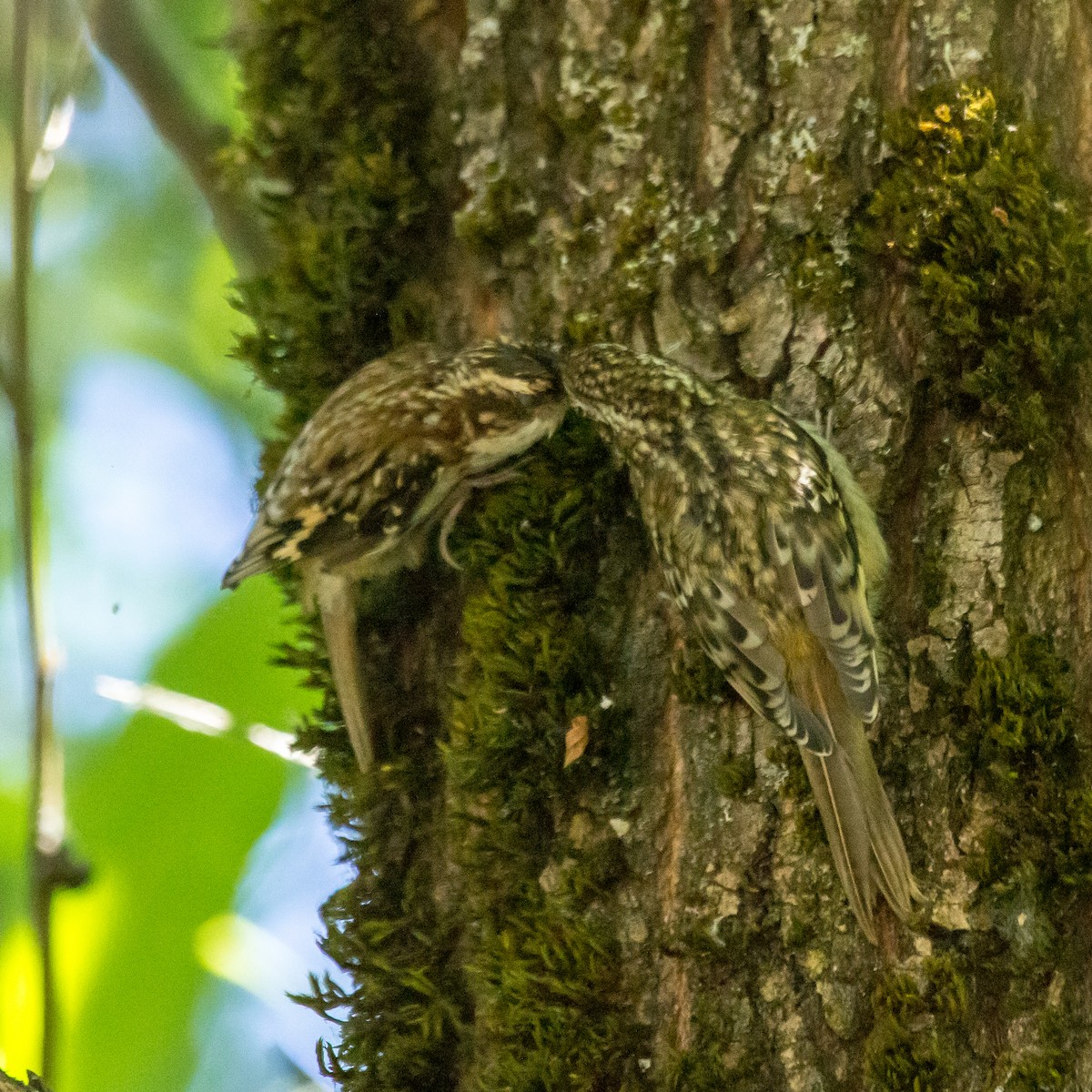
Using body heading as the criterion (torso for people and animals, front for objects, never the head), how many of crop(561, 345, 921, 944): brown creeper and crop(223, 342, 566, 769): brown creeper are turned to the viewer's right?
1

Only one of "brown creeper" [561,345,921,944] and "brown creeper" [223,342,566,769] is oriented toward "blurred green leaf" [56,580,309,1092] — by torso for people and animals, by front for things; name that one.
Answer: "brown creeper" [561,345,921,944]

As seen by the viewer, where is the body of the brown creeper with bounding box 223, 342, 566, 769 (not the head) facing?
to the viewer's right

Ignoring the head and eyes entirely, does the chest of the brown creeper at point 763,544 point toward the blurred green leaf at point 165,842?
yes

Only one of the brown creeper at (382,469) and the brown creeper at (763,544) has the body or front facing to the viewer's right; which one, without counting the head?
the brown creeper at (382,469)

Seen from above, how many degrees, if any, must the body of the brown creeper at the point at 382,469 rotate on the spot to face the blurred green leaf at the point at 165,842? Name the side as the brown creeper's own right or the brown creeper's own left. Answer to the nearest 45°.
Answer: approximately 90° to the brown creeper's own left

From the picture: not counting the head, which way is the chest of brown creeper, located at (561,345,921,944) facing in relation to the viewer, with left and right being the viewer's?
facing away from the viewer and to the left of the viewer
